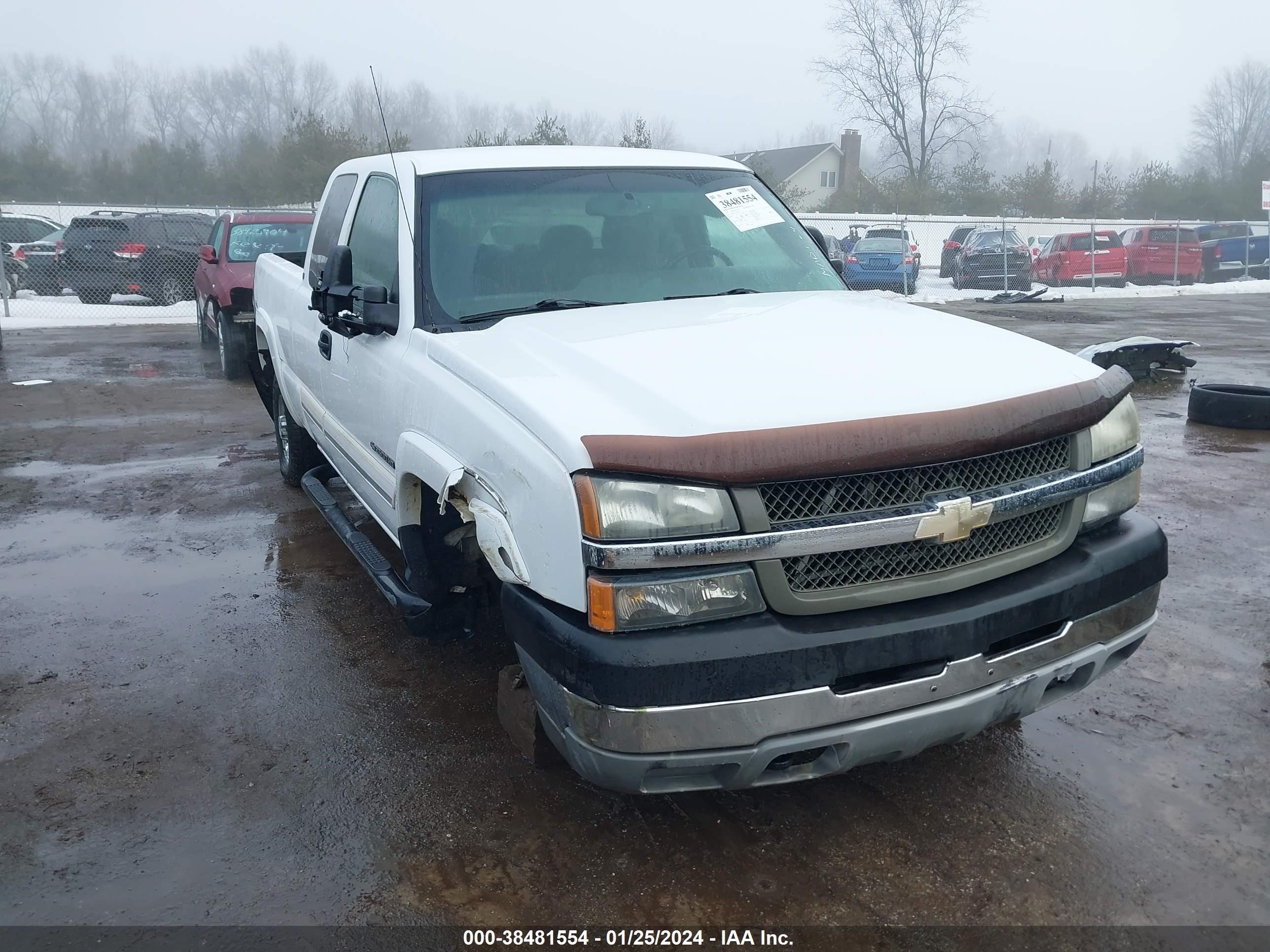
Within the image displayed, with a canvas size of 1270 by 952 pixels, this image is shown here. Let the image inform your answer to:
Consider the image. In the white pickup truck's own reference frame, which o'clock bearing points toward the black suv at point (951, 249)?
The black suv is roughly at 8 o'clock from the white pickup truck.

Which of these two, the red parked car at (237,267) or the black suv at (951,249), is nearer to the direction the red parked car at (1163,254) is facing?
the black suv

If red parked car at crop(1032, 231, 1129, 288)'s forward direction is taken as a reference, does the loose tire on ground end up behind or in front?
behind

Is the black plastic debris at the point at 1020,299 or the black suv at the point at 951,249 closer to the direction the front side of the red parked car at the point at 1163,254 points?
the black suv

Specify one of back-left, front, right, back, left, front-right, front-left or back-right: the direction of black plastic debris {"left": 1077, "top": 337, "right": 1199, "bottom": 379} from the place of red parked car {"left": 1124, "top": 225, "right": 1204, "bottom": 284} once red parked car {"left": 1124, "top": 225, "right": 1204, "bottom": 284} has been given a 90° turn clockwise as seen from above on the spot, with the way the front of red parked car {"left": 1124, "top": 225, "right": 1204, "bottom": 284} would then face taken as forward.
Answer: back-right

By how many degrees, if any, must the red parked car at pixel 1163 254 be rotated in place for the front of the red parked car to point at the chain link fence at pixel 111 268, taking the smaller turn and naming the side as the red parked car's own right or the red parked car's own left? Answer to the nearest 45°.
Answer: approximately 90° to the red parked car's own left

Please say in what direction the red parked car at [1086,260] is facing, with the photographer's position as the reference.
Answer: facing away from the viewer and to the left of the viewer

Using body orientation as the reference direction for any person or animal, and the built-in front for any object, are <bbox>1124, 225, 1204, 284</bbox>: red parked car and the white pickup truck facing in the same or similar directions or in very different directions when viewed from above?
very different directions

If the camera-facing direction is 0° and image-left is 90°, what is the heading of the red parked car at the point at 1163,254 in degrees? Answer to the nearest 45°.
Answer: approximately 135°

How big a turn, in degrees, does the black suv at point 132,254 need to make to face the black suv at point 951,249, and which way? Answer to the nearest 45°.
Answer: approximately 45° to its right

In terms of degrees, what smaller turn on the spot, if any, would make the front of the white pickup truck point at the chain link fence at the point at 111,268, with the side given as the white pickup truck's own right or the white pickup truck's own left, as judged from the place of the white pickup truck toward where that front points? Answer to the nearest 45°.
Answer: approximately 180°

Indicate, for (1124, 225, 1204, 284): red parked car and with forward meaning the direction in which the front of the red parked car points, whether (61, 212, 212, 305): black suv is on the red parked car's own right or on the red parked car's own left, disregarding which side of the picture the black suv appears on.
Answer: on the red parked car's own left

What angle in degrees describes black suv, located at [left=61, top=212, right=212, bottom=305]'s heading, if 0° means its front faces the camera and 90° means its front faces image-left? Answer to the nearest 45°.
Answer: approximately 225°
